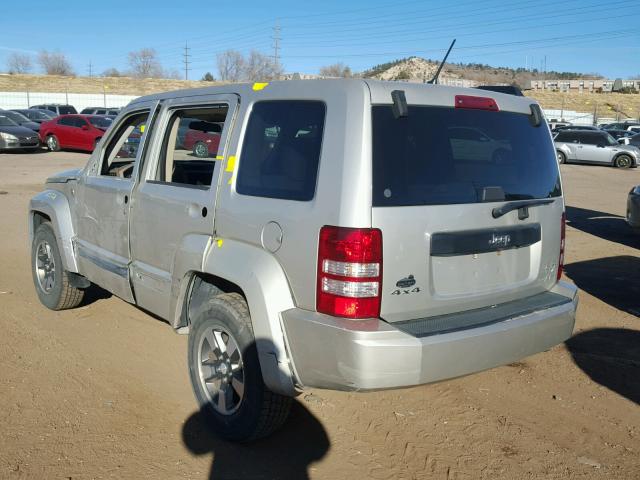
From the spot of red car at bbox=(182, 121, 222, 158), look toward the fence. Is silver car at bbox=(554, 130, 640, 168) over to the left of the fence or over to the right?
right

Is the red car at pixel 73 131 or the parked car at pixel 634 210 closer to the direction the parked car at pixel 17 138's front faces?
the parked car

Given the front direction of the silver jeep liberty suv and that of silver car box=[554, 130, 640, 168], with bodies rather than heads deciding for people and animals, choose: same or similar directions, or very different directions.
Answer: very different directions

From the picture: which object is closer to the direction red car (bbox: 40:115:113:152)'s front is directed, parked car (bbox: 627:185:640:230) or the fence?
the parked car

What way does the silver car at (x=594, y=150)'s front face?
to the viewer's right

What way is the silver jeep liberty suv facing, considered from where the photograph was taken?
facing away from the viewer and to the left of the viewer

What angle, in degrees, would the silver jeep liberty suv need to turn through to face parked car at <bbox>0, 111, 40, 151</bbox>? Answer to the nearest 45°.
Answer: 0° — it already faces it

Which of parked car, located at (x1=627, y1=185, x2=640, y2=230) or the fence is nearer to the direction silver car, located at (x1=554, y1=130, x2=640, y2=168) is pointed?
the parked car
